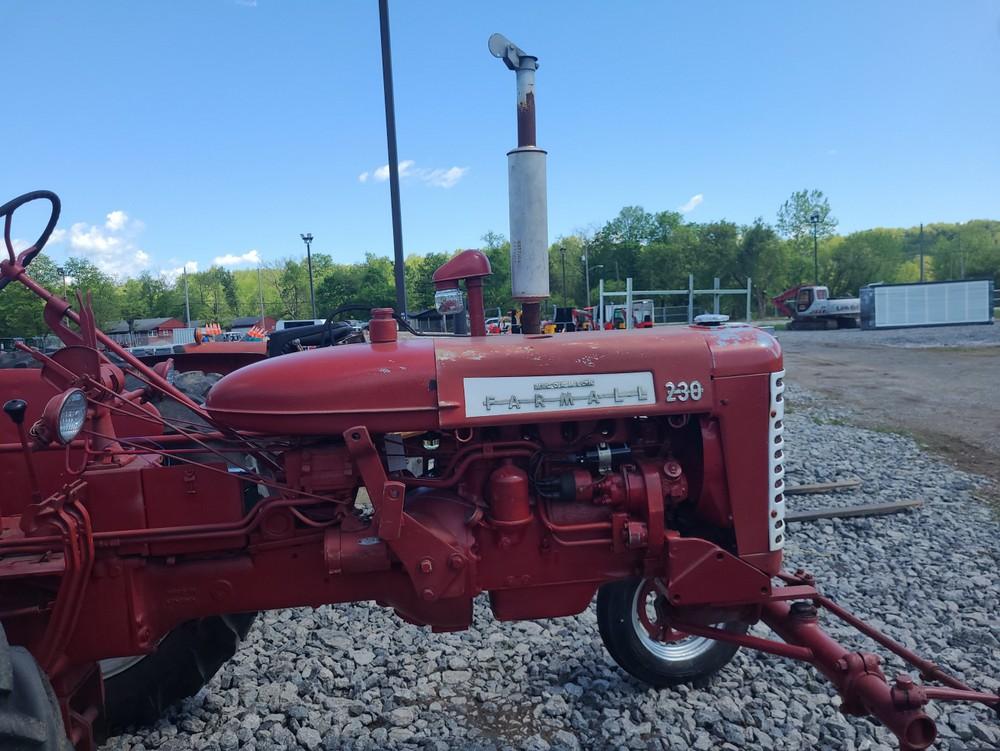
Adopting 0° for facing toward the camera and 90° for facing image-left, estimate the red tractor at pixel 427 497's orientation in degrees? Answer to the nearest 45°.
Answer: approximately 270°

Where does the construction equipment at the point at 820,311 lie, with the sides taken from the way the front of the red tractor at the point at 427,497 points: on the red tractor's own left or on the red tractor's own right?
on the red tractor's own left

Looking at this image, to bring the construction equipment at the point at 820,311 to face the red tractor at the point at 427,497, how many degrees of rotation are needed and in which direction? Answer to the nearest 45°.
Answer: approximately 90° to its left

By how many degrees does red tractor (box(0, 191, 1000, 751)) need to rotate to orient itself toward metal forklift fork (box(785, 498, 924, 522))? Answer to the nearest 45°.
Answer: approximately 45° to its left

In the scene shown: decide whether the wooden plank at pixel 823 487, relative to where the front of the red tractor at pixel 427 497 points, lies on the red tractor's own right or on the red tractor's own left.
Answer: on the red tractor's own left

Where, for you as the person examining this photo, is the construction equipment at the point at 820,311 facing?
facing to the left of the viewer

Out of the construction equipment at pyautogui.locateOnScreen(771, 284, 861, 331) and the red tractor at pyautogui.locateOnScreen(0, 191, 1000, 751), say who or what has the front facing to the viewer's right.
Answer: the red tractor

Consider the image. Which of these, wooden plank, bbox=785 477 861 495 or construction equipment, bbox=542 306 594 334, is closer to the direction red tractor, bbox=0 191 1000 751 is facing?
the wooden plank

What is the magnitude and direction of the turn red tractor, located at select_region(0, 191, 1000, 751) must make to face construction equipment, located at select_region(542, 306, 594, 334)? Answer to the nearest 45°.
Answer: approximately 90° to its left

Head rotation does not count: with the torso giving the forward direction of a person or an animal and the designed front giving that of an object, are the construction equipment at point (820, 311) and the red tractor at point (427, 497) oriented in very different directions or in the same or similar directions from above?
very different directions

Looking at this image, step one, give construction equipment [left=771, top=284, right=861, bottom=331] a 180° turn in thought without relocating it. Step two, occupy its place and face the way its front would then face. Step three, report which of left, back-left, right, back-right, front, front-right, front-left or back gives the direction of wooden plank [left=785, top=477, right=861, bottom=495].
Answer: right

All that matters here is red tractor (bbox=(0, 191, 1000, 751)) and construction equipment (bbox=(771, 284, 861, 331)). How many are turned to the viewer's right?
1

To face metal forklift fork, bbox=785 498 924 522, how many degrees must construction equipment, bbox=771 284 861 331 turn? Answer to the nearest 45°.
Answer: approximately 90° to its left
